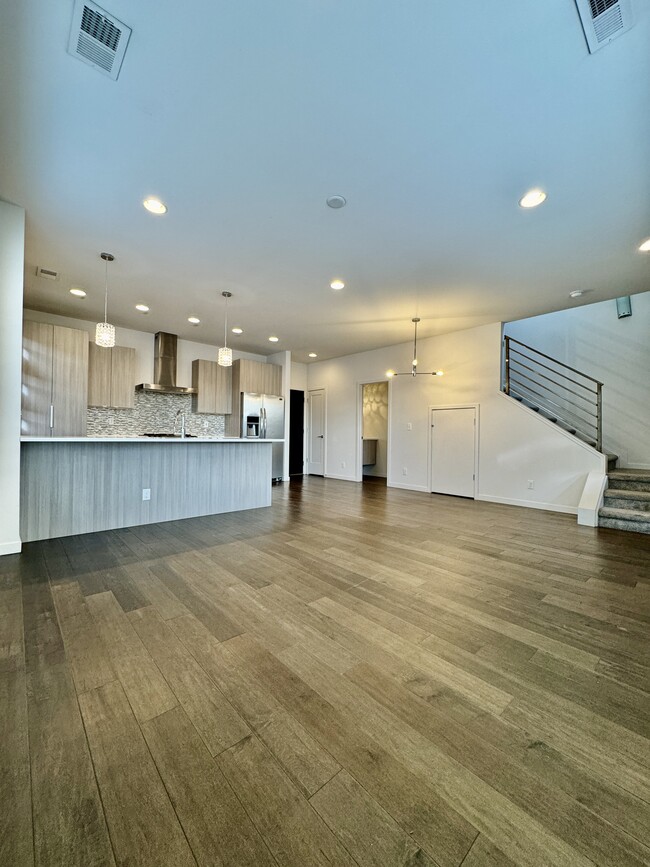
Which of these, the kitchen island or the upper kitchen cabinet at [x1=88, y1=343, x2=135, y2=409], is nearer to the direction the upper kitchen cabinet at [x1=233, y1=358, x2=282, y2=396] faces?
the kitchen island

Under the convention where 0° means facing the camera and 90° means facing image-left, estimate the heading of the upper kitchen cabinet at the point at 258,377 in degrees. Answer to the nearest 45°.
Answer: approximately 315°

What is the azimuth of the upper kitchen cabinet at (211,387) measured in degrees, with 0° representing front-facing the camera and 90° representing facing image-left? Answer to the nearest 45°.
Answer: approximately 315°

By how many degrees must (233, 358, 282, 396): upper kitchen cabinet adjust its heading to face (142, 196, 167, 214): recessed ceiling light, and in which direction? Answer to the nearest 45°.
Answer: approximately 45° to its right

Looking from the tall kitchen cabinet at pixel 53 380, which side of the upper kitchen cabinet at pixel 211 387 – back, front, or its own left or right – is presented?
right
